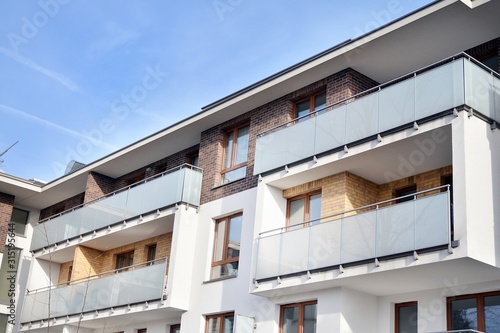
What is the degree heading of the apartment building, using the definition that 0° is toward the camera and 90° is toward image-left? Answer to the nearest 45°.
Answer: approximately 45°
